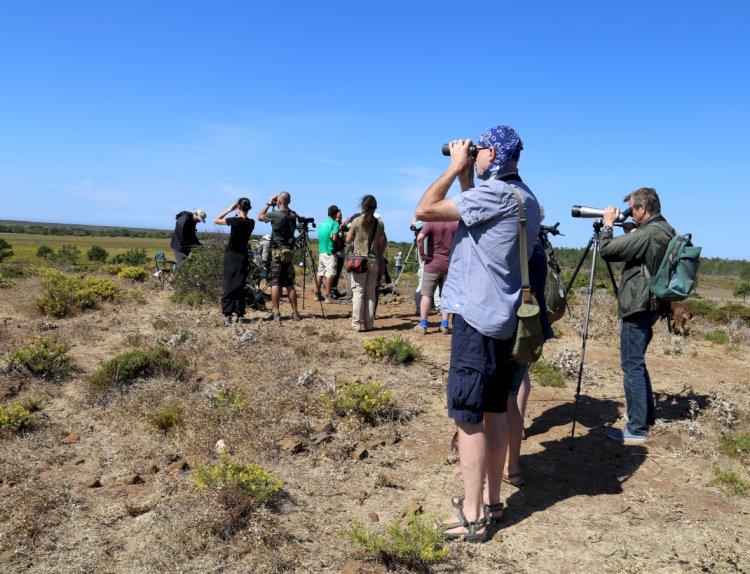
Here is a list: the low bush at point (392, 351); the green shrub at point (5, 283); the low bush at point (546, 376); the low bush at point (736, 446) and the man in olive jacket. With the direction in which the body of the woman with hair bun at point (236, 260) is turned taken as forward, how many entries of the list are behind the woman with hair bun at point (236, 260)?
4

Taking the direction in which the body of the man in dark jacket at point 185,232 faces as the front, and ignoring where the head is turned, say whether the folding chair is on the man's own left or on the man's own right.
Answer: on the man's own left

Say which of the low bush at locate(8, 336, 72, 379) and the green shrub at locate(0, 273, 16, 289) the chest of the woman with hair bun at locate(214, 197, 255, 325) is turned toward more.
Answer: the green shrub

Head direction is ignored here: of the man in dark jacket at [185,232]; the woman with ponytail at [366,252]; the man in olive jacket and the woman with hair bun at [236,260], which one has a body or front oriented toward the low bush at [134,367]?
the man in olive jacket

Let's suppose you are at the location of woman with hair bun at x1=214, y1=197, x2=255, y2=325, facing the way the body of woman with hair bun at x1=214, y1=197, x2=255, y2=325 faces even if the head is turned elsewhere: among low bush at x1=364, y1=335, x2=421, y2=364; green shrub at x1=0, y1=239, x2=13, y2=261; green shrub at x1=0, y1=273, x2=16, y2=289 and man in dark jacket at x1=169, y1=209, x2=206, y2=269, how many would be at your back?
1

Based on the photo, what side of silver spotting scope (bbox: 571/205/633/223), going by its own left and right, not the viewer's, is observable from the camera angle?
left

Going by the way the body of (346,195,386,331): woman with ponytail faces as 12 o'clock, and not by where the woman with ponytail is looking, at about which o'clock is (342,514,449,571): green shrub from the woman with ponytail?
The green shrub is roughly at 6 o'clock from the woman with ponytail.

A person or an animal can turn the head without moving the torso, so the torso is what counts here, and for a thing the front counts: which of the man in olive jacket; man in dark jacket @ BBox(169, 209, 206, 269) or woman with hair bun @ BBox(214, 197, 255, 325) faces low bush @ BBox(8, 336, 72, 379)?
the man in olive jacket

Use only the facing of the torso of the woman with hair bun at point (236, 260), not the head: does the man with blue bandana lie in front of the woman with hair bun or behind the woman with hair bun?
behind

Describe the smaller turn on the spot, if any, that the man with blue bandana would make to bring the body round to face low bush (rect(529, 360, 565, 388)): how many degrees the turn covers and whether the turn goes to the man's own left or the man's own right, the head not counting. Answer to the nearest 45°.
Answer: approximately 90° to the man's own right
